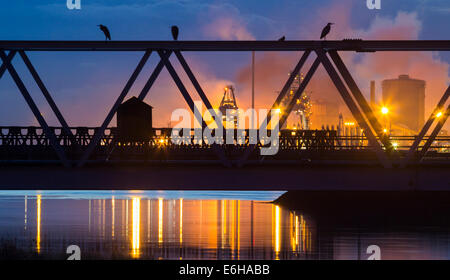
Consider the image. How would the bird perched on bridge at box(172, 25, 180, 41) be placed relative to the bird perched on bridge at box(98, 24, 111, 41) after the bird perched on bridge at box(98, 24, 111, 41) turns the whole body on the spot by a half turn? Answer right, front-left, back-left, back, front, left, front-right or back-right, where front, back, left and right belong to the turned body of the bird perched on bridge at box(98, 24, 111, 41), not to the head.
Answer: front

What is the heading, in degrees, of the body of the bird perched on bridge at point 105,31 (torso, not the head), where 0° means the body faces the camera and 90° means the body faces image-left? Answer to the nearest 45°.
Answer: approximately 90°
